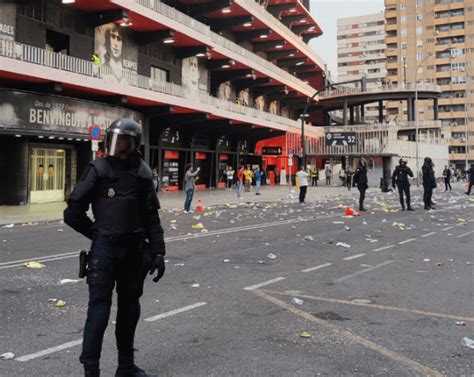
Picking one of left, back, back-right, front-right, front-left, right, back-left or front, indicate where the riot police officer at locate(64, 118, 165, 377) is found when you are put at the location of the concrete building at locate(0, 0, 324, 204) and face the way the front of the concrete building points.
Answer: front-right

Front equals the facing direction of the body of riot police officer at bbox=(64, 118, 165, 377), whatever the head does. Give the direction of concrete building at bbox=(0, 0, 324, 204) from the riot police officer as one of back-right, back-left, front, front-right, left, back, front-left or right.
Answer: back

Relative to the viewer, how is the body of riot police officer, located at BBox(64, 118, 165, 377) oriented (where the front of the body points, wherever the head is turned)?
toward the camera

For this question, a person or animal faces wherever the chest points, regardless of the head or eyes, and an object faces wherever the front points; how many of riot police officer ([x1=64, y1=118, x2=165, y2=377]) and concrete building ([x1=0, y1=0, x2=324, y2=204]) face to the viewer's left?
0

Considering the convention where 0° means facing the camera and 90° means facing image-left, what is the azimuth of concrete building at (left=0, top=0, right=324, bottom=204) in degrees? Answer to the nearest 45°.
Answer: approximately 315°
